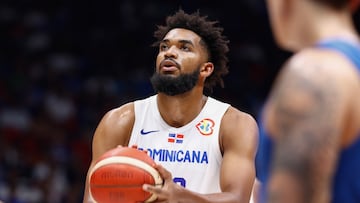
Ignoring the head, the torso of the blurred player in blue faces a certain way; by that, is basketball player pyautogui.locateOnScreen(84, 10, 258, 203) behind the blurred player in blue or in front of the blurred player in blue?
in front

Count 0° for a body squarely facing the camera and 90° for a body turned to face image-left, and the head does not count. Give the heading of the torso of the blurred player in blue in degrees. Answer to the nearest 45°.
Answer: approximately 135°
